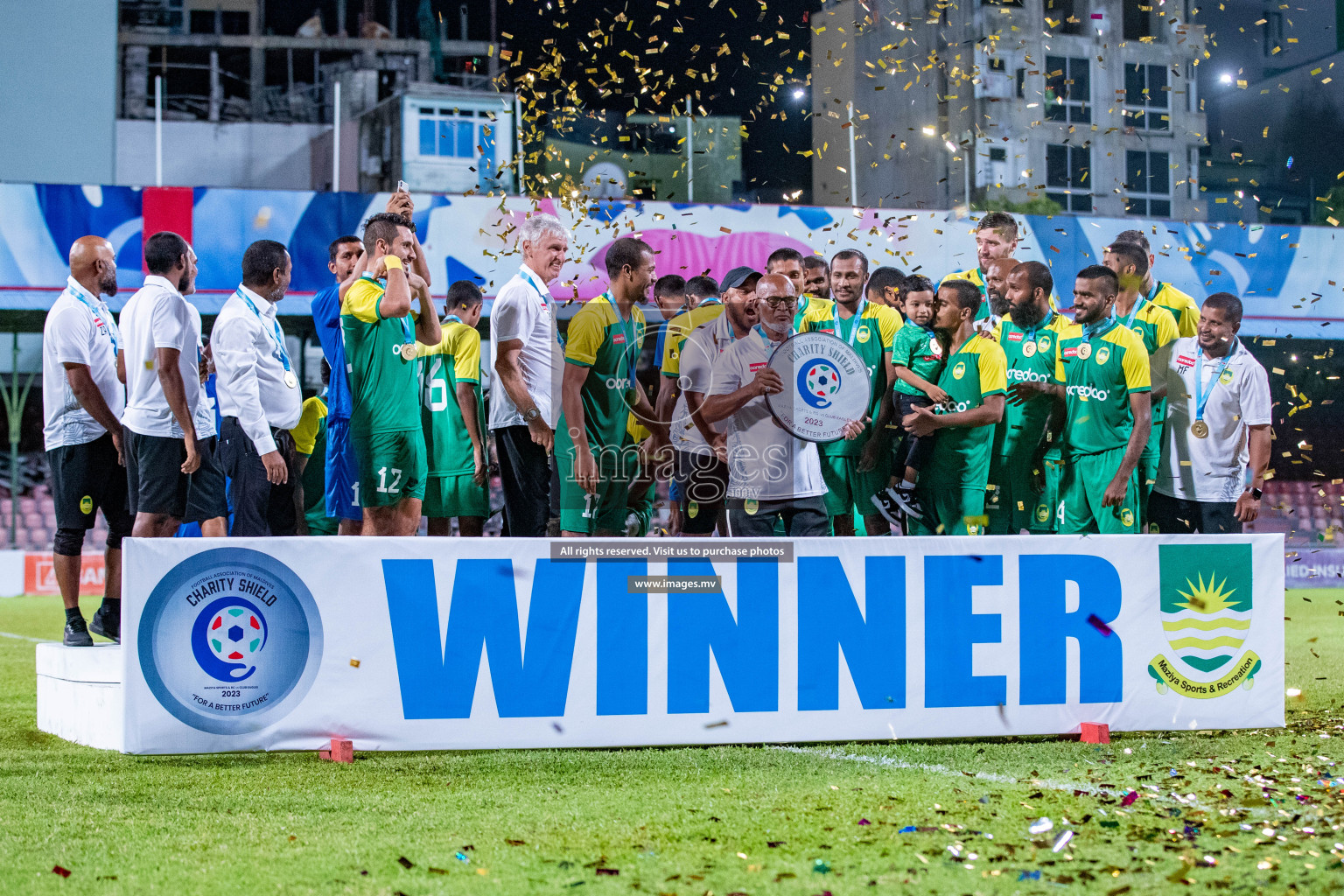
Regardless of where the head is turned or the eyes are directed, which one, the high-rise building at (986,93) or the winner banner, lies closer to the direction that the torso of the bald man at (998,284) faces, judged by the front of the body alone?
the winner banner

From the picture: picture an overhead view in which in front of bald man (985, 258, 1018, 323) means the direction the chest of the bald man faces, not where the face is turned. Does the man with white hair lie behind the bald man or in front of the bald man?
in front

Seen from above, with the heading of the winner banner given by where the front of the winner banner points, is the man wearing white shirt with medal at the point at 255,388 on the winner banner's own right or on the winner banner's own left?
on the winner banner's own right

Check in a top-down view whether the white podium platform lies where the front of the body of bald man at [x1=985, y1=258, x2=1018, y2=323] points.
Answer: yes

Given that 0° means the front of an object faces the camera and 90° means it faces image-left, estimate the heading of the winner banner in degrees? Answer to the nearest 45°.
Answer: approximately 0°

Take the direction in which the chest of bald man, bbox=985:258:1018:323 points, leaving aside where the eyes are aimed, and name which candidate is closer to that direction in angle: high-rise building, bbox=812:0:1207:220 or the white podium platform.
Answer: the white podium platform

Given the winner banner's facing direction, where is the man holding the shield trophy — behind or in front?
behind

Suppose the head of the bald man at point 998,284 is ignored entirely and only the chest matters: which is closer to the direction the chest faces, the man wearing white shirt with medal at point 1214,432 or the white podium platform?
the white podium platform

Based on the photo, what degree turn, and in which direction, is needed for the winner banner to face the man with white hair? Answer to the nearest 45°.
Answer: approximately 135° to its right

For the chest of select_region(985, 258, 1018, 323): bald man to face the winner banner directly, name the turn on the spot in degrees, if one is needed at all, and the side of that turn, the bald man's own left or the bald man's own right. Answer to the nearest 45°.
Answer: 0° — they already face it

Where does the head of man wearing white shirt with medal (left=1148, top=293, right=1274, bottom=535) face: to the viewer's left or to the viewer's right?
to the viewer's left
